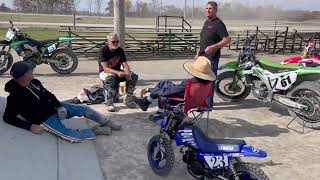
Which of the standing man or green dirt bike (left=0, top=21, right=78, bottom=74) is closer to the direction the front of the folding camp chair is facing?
the green dirt bike

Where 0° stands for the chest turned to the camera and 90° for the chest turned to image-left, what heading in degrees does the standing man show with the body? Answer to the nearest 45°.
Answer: approximately 45°

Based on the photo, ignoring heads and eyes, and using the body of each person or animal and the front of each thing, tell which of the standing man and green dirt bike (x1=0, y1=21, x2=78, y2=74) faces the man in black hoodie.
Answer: the standing man

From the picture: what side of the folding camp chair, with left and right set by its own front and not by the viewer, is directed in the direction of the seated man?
front

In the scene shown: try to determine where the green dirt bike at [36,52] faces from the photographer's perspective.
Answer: facing to the left of the viewer

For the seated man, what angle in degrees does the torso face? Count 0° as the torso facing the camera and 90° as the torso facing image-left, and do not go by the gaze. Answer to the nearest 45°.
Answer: approximately 315°

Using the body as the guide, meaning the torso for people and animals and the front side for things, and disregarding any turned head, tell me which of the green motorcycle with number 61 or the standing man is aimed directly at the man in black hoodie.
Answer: the standing man

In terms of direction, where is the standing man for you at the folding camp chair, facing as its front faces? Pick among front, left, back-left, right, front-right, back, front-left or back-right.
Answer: front-right

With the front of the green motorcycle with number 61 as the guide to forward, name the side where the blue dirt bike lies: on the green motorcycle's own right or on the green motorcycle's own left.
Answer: on the green motorcycle's own left

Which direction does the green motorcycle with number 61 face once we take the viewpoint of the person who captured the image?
facing away from the viewer and to the left of the viewer

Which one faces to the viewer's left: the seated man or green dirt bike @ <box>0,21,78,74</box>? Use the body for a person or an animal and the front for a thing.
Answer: the green dirt bike

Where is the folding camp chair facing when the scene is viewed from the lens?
facing away from the viewer and to the left of the viewer
